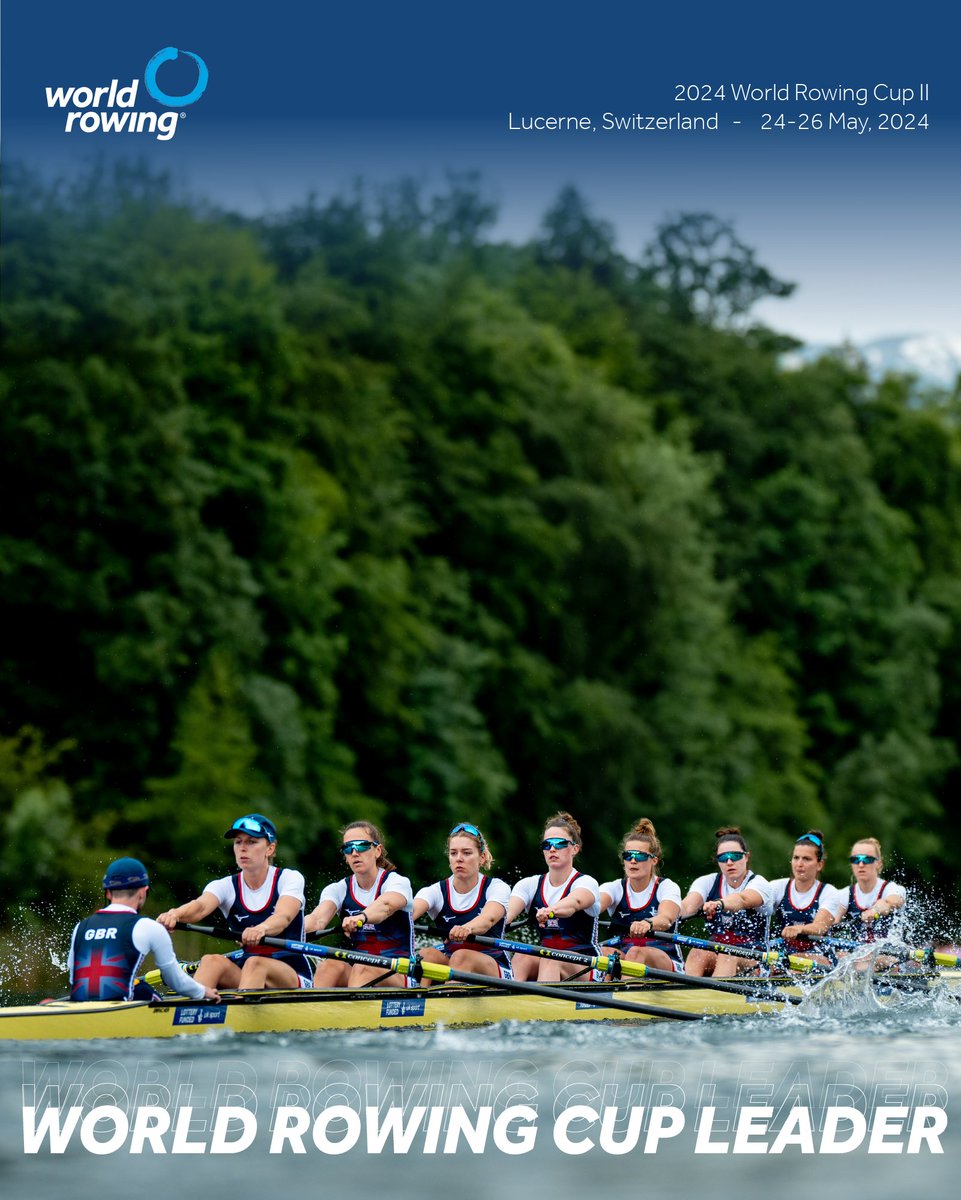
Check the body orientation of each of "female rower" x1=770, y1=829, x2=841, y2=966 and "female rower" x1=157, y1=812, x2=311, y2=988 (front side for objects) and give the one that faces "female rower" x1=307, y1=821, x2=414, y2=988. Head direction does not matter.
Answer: "female rower" x1=770, y1=829, x2=841, y2=966

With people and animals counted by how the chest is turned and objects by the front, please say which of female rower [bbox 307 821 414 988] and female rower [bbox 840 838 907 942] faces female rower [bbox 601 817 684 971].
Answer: female rower [bbox 840 838 907 942]

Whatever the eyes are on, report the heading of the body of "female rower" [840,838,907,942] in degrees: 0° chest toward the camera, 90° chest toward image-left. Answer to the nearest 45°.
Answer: approximately 45°

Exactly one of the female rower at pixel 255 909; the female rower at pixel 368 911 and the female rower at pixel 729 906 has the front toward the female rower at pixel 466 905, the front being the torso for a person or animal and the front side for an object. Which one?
the female rower at pixel 729 906

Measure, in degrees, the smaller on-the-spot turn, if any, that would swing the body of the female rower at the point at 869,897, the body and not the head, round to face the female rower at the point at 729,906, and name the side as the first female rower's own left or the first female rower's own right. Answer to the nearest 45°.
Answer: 0° — they already face them

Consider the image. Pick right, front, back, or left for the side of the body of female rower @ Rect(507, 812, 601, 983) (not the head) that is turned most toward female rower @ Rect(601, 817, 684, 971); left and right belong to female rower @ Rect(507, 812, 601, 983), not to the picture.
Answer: back

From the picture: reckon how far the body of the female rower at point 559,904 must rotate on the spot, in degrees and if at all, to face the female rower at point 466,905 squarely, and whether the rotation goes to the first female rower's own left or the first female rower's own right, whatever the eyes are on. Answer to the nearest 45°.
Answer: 0° — they already face them

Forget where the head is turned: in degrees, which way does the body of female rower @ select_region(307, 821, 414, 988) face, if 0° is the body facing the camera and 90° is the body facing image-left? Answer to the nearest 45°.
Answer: approximately 45°

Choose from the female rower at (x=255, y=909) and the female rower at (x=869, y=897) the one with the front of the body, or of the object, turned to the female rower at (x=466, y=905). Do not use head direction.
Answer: the female rower at (x=869, y=897)

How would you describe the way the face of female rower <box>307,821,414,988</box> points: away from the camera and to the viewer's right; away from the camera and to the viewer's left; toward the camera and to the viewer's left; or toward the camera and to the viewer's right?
toward the camera and to the viewer's left

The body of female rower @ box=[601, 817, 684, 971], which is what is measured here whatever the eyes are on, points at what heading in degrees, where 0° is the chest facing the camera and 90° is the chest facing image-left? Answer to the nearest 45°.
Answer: approximately 45°

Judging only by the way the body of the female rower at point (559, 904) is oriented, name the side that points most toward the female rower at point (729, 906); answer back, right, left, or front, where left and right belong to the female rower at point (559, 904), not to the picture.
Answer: back

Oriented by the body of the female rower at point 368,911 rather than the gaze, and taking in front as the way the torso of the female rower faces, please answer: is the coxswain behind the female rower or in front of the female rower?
in front

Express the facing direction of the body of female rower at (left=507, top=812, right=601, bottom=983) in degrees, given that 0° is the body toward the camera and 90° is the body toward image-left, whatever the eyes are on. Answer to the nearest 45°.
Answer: approximately 45°
